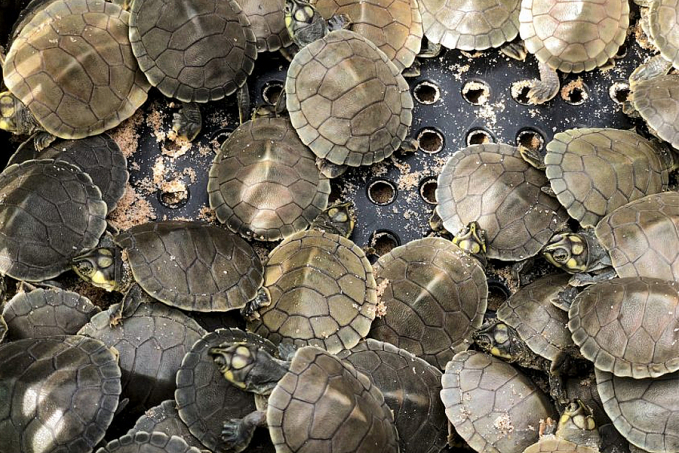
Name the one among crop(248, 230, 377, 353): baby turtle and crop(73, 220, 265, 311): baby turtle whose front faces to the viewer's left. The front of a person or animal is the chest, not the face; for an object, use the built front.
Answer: crop(73, 220, 265, 311): baby turtle

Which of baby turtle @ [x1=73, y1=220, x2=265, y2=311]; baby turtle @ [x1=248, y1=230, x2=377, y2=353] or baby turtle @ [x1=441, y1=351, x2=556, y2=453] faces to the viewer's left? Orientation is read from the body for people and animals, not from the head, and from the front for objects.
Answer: baby turtle @ [x1=73, y1=220, x2=265, y2=311]

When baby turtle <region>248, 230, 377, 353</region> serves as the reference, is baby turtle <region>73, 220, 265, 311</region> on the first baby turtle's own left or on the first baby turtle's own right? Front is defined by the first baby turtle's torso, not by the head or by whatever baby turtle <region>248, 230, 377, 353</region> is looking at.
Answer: on the first baby turtle's own left

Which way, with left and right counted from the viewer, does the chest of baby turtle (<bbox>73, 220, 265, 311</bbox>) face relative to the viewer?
facing to the left of the viewer

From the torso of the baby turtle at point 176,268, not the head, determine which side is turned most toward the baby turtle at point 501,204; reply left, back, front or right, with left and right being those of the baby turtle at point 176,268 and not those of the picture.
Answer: back

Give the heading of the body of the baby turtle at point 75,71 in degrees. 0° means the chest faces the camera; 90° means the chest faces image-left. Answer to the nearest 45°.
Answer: approximately 45°

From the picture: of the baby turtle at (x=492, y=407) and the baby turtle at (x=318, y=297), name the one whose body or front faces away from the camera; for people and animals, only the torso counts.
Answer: the baby turtle at (x=318, y=297)

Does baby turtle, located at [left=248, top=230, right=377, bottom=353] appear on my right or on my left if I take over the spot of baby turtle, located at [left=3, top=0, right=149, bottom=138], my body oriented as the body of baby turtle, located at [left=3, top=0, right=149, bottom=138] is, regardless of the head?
on my left
